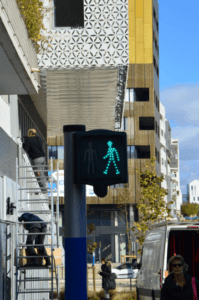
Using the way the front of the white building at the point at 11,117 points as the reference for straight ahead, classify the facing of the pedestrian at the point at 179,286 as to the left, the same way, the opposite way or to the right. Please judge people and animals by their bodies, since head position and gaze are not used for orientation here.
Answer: to the right

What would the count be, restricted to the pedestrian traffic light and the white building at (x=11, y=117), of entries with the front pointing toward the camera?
1

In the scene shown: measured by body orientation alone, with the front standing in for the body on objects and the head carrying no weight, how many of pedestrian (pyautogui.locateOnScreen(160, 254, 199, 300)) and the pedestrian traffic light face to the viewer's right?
0

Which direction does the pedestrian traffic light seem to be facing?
toward the camera

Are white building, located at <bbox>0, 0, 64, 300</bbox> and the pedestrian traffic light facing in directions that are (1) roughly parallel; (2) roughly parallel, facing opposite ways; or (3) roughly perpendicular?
roughly perpendicular

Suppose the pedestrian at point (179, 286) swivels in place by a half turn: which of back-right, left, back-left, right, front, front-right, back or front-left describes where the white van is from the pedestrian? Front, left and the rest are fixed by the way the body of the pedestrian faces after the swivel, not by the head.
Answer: front

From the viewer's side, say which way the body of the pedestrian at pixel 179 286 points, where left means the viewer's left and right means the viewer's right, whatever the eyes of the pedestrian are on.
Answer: facing the viewer

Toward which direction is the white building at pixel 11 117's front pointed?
to the viewer's right

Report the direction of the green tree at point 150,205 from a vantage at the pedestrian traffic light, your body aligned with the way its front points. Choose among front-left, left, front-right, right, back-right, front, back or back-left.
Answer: back

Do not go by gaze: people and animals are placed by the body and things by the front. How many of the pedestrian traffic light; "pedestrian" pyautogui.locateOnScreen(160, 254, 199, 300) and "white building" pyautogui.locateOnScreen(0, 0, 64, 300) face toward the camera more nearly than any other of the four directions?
2
